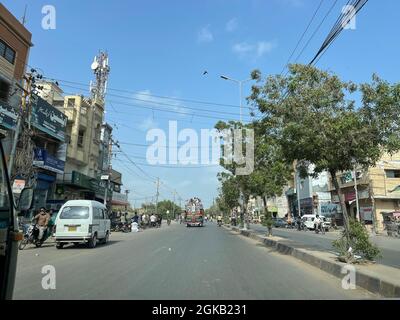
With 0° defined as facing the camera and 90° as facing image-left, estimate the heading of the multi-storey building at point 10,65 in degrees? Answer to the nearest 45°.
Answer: approximately 270°

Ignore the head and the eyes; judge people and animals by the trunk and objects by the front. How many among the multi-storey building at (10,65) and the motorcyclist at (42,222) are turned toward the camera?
1

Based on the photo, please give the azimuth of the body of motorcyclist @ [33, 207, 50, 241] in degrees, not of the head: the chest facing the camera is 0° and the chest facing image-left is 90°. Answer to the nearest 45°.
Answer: approximately 0°

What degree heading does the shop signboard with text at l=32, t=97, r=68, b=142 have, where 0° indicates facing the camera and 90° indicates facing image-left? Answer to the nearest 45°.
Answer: approximately 315°

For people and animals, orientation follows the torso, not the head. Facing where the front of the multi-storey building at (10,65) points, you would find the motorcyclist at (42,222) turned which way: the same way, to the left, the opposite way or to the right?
to the right
